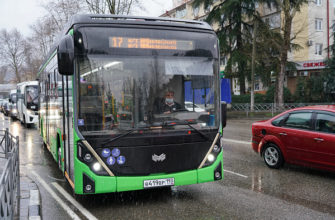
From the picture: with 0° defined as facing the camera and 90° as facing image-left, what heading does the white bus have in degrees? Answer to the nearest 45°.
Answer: approximately 315°

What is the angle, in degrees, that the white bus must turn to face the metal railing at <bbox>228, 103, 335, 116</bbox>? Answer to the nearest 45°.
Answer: approximately 45° to its left

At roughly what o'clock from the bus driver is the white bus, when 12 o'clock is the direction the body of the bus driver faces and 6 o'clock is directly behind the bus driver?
The white bus is roughly at 5 o'clock from the bus driver.

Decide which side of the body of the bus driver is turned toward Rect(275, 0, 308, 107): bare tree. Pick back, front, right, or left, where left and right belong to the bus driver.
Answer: back

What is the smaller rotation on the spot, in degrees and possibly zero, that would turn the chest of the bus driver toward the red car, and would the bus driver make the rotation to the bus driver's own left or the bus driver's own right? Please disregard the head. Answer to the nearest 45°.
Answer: approximately 135° to the bus driver's own left

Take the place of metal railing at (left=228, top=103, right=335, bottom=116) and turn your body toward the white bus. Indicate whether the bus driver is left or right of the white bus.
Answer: left

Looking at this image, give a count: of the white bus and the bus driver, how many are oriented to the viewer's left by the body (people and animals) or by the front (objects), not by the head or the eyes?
0

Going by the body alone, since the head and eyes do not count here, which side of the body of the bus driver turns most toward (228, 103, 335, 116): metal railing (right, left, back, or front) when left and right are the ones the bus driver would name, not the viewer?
back
